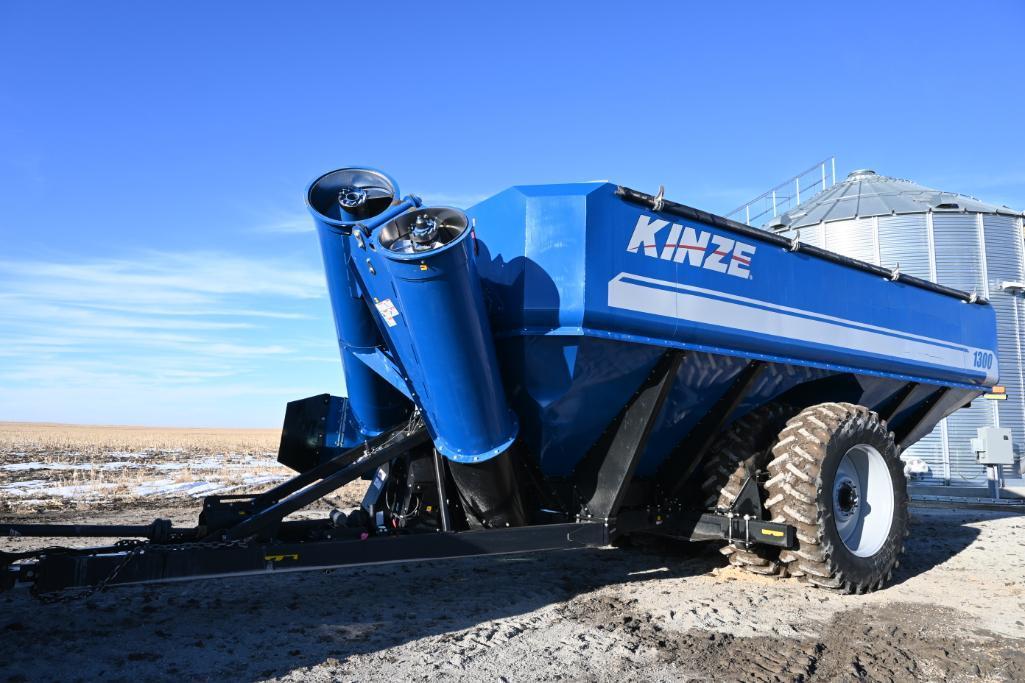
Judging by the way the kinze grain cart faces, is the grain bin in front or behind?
behind

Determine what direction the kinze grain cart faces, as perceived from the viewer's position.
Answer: facing the viewer and to the left of the viewer
